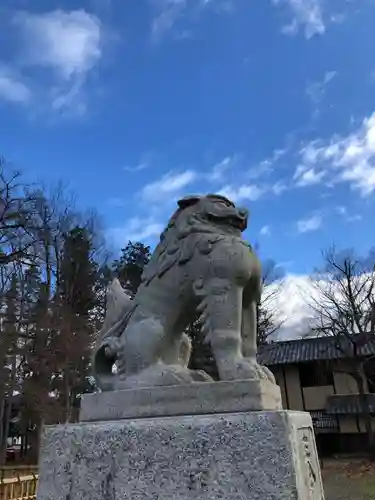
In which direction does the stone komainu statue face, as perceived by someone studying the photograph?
facing to the right of the viewer

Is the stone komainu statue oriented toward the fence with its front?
no

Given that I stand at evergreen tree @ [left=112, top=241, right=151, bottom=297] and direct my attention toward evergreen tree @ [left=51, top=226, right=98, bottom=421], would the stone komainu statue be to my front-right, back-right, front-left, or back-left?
front-left

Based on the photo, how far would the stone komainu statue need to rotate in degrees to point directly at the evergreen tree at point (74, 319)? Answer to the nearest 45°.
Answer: approximately 90° to its left

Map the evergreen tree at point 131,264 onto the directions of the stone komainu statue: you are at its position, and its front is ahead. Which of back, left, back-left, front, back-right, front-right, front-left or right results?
left
